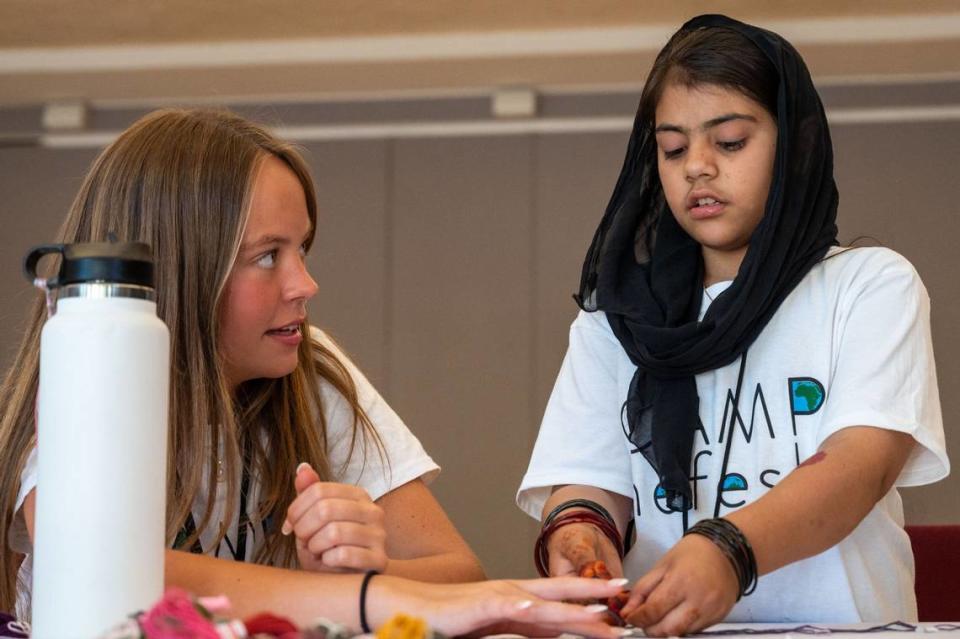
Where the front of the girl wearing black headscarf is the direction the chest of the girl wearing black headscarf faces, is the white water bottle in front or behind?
in front

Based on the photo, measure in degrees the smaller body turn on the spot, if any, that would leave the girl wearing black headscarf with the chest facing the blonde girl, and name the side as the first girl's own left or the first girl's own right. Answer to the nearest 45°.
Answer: approximately 45° to the first girl's own right

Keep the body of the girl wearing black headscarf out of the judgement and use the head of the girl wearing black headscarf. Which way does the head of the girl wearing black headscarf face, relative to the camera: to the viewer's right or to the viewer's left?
to the viewer's left

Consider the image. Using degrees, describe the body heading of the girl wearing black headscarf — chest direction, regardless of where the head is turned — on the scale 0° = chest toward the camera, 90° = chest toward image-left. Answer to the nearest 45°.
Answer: approximately 45°

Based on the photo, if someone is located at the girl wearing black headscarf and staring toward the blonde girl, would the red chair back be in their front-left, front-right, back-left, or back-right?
back-right

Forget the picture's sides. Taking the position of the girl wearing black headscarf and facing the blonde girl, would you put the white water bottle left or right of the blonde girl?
left
